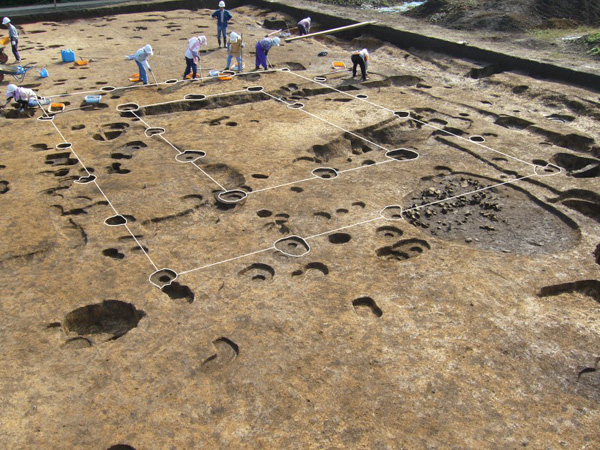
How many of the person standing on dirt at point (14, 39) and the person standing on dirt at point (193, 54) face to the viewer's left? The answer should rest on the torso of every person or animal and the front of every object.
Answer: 1

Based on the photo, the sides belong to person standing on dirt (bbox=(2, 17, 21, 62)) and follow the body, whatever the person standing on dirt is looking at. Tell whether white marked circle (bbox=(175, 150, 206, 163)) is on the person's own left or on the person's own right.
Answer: on the person's own left

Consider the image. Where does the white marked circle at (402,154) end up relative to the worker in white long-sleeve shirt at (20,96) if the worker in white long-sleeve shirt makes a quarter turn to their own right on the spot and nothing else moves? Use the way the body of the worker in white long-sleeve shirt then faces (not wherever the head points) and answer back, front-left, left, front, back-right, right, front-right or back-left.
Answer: back-right

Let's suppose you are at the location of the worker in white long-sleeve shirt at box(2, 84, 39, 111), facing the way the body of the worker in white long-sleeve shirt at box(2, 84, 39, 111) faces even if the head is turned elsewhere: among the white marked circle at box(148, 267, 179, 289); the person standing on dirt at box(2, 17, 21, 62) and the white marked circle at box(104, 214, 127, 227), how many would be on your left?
2
